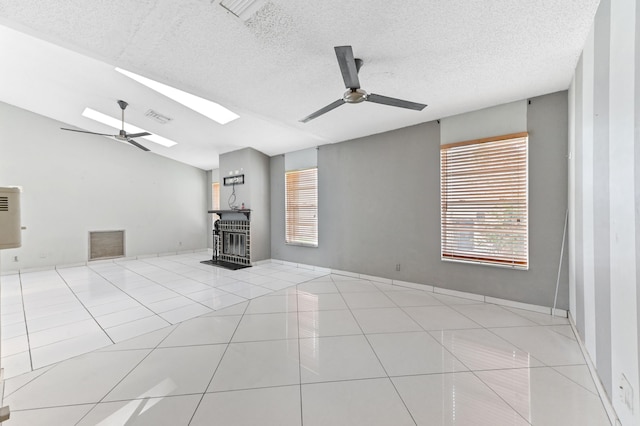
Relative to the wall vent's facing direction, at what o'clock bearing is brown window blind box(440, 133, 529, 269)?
The brown window blind is roughly at 11 o'clock from the wall vent.

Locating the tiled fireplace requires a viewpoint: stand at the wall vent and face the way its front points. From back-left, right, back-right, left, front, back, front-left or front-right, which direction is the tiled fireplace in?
front-left

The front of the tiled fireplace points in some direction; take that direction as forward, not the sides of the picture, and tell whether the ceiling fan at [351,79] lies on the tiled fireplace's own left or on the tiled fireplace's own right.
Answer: on the tiled fireplace's own left

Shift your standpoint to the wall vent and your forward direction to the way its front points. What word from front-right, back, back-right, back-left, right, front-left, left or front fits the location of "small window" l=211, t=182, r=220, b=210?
left

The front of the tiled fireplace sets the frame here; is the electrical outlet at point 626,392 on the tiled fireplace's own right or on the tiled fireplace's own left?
on the tiled fireplace's own left

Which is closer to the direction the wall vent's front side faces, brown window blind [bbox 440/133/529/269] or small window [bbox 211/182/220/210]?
the brown window blind

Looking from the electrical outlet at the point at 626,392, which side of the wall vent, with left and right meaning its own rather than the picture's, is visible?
front

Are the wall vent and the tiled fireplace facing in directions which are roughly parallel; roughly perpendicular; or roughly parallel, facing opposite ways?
roughly perpendicular

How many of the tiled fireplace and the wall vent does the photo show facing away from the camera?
0

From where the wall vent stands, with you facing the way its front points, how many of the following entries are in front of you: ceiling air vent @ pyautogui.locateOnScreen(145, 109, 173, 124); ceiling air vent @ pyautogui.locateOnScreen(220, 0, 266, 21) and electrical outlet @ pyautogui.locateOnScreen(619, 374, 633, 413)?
3

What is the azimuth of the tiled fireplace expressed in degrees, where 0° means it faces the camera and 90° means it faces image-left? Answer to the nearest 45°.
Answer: approximately 45°

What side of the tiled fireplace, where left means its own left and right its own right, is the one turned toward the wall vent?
right
